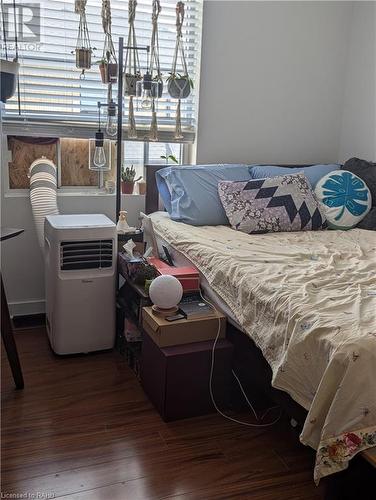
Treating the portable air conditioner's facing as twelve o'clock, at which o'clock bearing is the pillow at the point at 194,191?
The pillow is roughly at 8 o'clock from the portable air conditioner.

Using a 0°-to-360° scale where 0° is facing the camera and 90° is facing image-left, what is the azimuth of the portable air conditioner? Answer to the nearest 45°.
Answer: approximately 0°

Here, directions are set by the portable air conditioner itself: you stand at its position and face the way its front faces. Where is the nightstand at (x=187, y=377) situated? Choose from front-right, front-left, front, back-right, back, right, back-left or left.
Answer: front-left

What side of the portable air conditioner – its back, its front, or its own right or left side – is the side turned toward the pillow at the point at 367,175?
left

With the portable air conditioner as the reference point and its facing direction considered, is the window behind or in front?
behind

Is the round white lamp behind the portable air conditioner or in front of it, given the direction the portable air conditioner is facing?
in front

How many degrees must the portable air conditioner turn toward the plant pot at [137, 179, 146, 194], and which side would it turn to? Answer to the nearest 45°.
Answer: approximately 135° to its left

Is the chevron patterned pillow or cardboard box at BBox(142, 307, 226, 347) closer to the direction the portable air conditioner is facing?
the cardboard box
